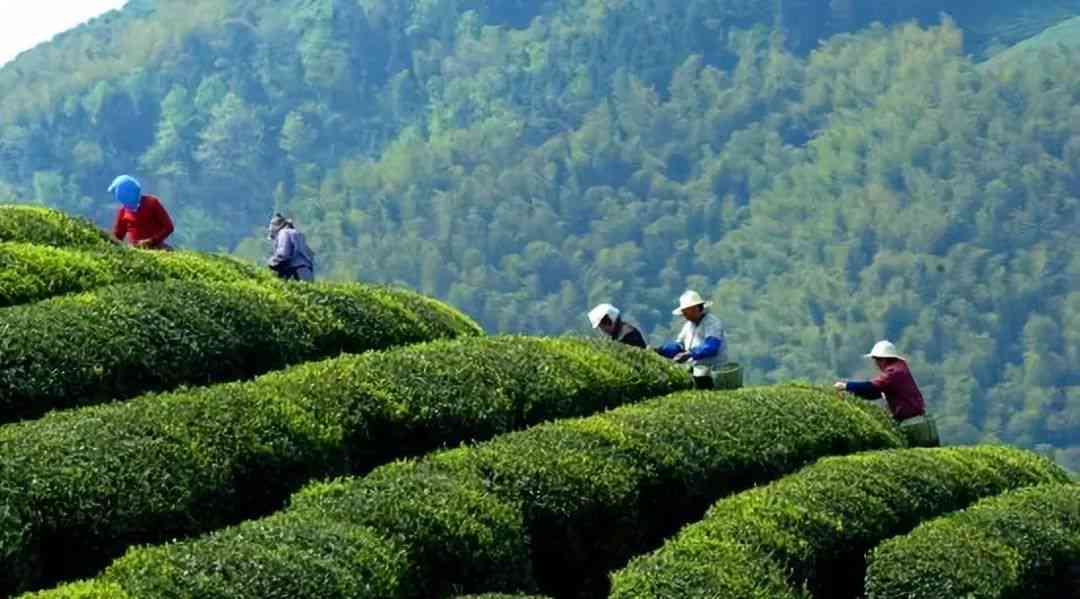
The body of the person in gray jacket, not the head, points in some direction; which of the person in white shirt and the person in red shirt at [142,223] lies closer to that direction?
the person in red shirt

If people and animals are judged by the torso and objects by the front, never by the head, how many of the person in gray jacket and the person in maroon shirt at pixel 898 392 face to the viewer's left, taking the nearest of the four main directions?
2

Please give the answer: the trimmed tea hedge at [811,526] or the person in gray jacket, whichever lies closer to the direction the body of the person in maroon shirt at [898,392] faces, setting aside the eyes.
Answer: the person in gray jacket

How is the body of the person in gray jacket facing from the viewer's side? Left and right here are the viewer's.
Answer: facing to the left of the viewer

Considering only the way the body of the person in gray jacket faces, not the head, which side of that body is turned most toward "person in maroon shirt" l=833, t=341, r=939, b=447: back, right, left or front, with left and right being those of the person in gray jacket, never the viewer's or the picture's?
back

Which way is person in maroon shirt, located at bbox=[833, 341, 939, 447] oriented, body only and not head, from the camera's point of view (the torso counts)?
to the viewer's left

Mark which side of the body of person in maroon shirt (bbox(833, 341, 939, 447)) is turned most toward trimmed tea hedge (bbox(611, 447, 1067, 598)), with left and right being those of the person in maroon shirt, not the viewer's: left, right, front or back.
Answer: left

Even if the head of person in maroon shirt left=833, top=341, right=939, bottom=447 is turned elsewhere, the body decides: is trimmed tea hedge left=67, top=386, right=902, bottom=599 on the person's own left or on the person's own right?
on the person's own left

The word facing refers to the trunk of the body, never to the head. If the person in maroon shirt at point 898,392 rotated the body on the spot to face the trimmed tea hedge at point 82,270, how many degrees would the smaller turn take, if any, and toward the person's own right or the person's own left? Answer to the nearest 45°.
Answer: approximately 45° to the person's own left

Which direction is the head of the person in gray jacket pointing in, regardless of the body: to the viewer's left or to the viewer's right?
to the viewer's left
